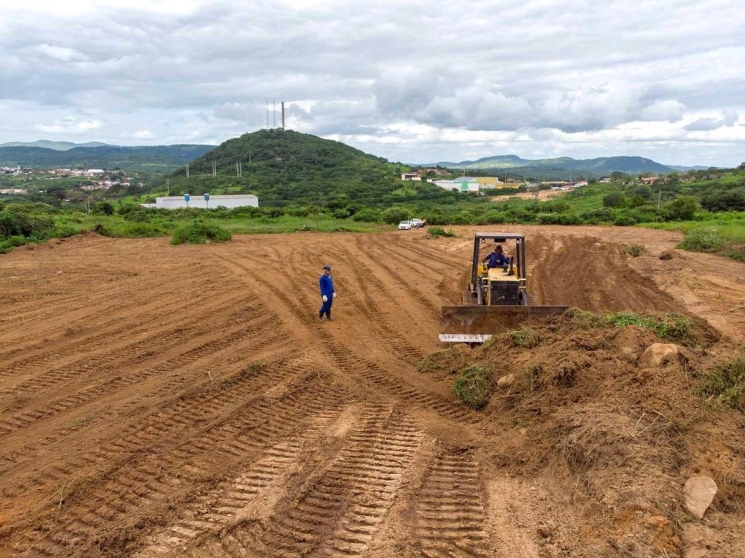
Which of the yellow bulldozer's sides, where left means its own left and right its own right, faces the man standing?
right

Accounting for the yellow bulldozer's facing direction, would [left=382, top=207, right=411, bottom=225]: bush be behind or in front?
behind

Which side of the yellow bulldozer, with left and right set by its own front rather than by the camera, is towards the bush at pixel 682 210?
back

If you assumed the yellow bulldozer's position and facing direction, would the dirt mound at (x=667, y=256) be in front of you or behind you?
behind

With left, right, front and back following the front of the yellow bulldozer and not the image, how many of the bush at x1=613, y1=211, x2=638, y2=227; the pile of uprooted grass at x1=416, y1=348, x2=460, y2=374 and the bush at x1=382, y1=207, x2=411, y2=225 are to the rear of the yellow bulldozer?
2

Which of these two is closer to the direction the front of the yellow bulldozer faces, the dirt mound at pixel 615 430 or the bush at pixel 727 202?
the dirt mound

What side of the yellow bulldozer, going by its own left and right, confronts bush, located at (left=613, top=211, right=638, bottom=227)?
back

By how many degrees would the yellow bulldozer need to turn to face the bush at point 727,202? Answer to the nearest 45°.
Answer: approximately 135° to its left

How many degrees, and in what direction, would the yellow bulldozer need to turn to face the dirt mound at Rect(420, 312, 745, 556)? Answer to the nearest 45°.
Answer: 0° — it already faces it

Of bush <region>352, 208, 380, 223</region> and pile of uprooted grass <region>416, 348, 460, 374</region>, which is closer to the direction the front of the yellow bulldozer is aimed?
the pile of uprooted grass

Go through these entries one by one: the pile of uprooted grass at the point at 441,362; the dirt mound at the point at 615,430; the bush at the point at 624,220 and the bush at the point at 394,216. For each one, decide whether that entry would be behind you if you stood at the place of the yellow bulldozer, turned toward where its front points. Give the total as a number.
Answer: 2

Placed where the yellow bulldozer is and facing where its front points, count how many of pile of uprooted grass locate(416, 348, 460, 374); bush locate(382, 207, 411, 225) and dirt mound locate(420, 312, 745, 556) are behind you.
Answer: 1

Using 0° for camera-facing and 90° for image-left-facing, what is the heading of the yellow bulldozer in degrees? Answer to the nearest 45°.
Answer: approximately 0°

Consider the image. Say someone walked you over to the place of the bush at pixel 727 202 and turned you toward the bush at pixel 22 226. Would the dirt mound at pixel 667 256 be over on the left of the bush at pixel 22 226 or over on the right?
left
